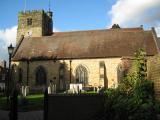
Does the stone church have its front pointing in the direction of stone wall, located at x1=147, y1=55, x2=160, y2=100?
no
